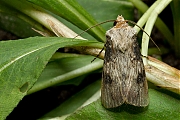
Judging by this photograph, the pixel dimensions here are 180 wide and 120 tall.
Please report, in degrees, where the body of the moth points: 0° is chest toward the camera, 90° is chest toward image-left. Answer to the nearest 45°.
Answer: approximately 180°
